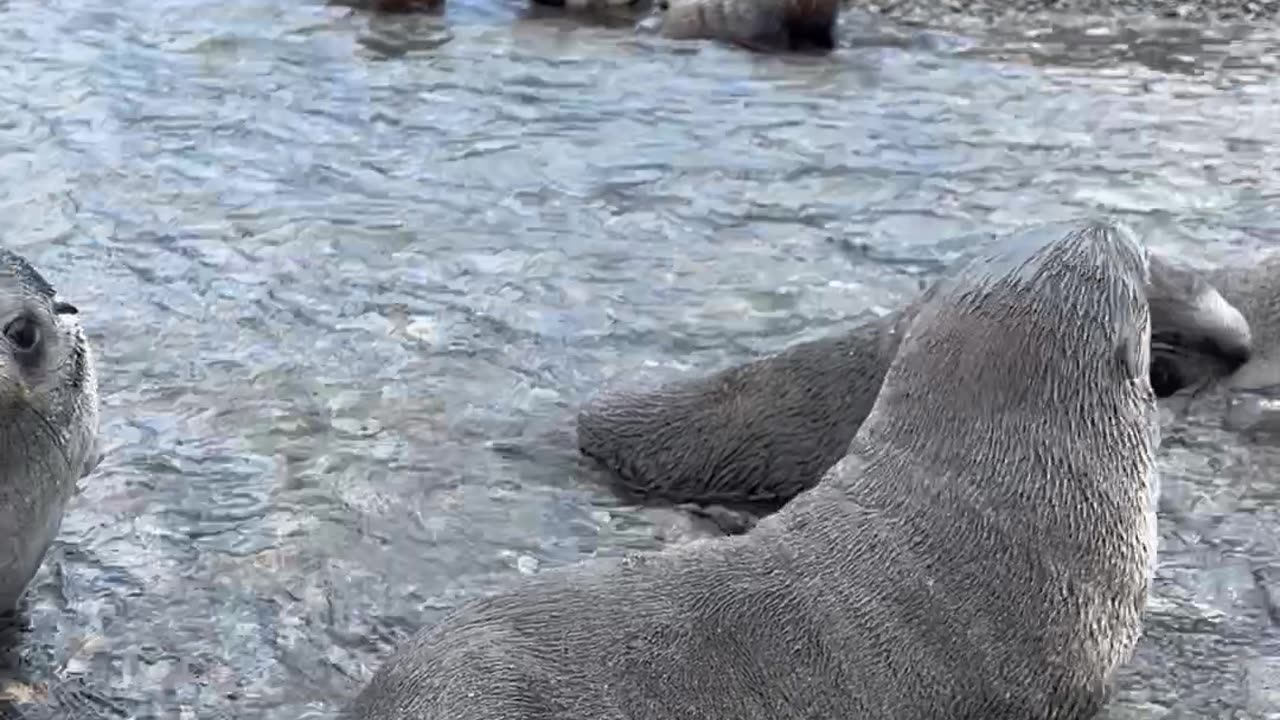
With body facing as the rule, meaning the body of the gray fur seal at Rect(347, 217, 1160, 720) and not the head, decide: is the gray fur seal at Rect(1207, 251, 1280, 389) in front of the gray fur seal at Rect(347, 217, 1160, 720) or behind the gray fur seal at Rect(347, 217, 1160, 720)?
in front

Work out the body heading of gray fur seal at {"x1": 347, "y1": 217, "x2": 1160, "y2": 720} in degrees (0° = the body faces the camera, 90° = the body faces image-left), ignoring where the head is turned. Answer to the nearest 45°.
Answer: approximately 225°

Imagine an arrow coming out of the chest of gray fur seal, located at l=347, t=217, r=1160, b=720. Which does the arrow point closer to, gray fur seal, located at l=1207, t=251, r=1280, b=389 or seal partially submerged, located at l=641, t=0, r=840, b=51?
the gray fur seal

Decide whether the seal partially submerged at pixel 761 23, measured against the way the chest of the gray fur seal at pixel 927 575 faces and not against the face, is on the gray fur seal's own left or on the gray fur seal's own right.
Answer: on the gray fur seal's own left

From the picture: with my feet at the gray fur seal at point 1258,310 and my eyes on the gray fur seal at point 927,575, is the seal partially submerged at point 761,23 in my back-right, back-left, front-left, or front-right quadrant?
back-right
